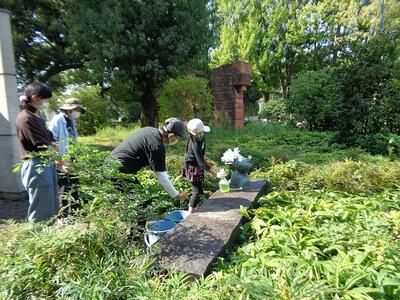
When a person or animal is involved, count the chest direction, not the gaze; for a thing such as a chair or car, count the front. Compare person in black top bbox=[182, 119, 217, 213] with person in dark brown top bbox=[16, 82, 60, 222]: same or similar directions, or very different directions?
same or similar directions

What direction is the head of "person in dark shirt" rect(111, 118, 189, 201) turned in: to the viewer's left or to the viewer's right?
to the viewer's right

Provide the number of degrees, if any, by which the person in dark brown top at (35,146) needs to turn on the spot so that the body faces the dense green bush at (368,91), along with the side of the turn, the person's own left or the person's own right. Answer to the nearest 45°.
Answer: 0° — they already face it

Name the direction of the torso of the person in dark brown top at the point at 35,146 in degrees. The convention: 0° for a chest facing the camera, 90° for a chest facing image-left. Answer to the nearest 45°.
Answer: approximately 270°

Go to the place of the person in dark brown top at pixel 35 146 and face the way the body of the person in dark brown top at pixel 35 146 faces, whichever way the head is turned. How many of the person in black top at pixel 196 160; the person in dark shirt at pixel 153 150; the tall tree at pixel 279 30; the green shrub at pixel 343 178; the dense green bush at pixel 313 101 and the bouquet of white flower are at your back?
0

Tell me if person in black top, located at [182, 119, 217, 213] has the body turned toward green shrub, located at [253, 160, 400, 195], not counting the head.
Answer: yes

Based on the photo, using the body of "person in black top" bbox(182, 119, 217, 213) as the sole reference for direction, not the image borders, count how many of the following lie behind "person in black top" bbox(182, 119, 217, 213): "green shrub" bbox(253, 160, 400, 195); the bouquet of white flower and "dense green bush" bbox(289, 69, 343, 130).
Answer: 0

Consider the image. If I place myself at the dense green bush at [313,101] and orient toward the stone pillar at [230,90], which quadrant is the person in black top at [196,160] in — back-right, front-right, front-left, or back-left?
front-left

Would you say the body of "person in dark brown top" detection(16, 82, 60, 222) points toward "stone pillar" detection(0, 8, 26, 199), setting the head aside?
no

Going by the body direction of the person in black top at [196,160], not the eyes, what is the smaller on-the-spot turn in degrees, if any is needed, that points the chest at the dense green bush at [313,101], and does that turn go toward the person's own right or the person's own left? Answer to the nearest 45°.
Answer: approximately 45° to the person's own left

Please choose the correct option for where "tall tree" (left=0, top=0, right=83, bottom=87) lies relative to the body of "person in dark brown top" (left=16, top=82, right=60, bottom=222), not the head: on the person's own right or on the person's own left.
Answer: on the person's own left

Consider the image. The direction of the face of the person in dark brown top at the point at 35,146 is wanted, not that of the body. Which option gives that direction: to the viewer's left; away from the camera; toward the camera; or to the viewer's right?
to the viewer's right

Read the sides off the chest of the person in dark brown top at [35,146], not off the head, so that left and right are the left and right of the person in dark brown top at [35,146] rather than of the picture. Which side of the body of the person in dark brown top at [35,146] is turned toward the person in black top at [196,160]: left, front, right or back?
front

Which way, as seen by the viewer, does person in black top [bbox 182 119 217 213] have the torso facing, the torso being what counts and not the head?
to the viewer's right
